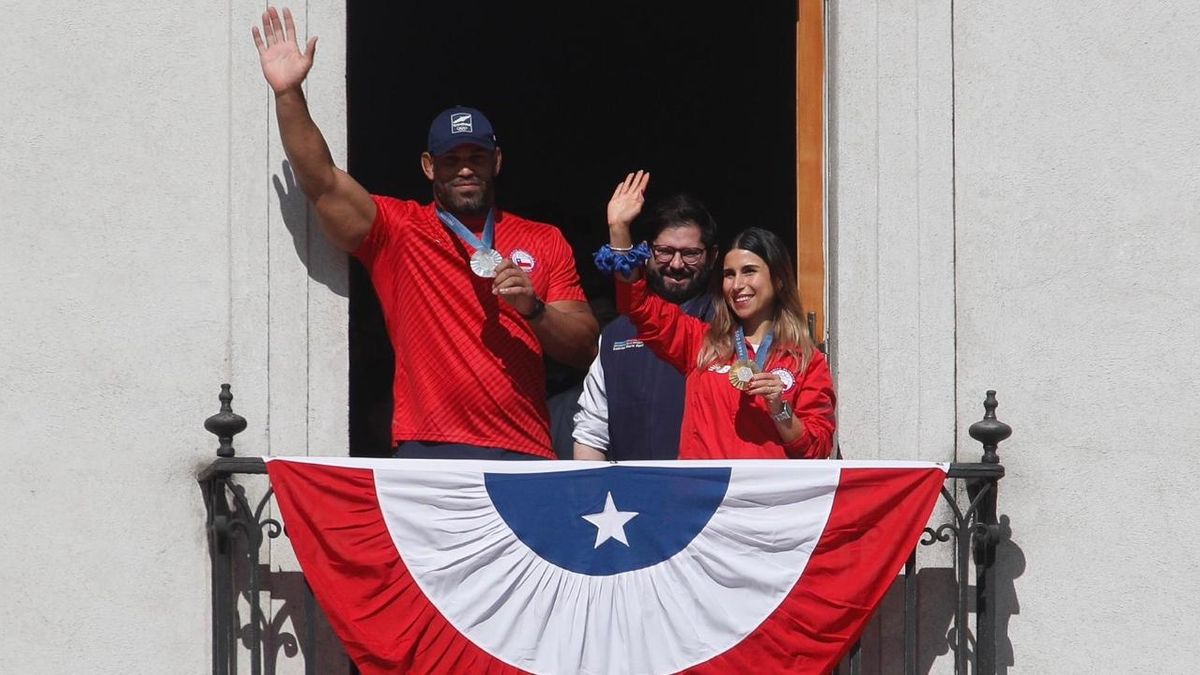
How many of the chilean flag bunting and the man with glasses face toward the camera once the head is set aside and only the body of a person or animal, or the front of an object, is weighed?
2

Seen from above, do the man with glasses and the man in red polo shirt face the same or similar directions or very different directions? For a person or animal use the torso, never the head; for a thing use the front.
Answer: same or similar directions

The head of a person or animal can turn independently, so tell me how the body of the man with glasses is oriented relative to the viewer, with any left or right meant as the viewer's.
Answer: facing the viewer

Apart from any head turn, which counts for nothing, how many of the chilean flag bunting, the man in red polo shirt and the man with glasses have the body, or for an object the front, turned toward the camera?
3

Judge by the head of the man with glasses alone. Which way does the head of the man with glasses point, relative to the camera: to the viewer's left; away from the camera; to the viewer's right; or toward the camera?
toward the camera

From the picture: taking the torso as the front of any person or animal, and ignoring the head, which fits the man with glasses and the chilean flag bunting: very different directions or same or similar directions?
same or similar directions

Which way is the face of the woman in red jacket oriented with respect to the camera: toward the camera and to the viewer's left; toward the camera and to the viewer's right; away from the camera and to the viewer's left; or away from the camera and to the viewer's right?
toward the camera and to the viewer's left

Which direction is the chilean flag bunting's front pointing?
toward the camera

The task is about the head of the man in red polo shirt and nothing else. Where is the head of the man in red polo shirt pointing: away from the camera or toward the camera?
toward the camera

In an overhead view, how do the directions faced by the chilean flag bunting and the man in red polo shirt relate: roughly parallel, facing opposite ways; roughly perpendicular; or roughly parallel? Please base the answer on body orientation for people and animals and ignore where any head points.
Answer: roughly parallel
